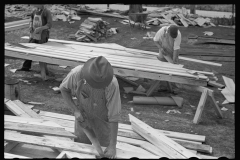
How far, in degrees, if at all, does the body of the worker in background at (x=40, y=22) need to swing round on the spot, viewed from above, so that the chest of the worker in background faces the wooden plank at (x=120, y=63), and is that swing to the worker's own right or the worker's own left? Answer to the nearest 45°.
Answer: approximately 90° to the worker's own left

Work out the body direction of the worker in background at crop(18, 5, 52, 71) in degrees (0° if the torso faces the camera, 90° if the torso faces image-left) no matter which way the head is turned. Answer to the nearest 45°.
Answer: approximately 45°

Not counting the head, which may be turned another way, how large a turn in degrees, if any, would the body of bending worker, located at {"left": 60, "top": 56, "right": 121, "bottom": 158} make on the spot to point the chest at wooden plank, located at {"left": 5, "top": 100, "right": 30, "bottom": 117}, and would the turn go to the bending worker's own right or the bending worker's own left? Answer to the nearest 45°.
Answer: approximately 135° to the bending worker's own right

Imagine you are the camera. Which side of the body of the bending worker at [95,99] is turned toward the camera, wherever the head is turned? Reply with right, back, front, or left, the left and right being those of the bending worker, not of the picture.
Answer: front

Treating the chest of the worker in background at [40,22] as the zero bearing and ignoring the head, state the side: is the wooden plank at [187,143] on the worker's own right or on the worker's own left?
on the worker's own left

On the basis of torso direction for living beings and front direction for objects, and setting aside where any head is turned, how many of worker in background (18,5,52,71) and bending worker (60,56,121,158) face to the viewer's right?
0

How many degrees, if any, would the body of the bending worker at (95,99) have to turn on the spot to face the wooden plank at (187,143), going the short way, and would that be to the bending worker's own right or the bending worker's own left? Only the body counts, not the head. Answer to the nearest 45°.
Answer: approximately 135° to the bending worker's own left

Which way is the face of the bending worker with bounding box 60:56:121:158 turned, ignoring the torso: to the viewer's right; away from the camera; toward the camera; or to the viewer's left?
toward the camera
